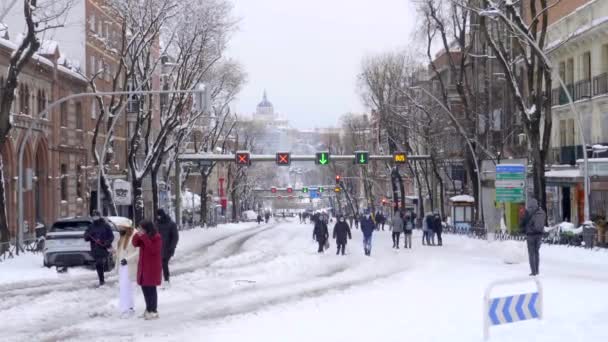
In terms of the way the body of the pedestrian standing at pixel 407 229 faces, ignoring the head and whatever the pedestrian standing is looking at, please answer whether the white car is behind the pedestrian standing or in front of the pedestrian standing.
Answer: behind

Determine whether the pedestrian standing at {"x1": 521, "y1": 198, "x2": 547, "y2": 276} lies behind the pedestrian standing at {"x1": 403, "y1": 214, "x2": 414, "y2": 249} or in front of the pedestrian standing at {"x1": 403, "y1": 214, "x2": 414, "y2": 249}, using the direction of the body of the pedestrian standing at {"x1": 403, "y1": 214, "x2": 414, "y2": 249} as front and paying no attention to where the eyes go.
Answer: behind

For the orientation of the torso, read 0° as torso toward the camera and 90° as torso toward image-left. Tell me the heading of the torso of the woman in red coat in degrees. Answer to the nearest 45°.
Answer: approximately 135°

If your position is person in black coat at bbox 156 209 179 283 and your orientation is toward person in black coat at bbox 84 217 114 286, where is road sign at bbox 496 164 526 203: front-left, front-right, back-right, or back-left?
back-right

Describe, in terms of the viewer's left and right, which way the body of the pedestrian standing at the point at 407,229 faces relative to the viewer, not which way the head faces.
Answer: facing away from the viewer
